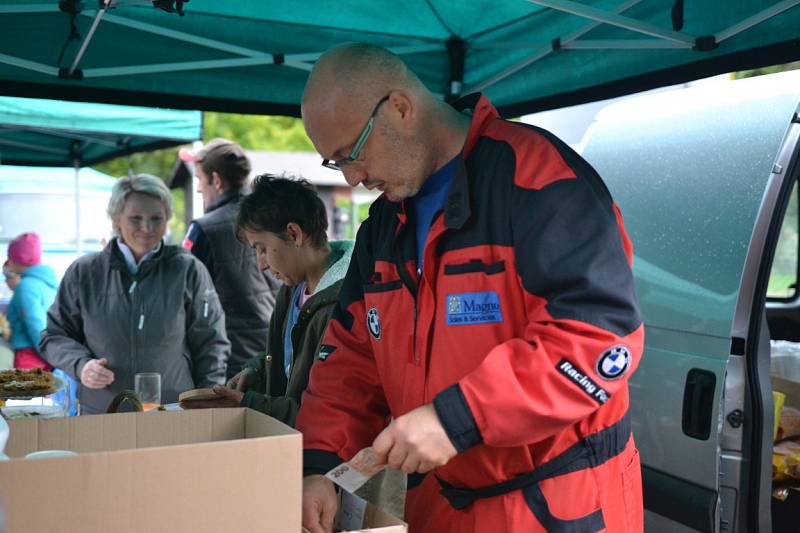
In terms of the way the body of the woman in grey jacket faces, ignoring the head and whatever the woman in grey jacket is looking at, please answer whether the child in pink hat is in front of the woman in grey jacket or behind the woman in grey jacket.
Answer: behind

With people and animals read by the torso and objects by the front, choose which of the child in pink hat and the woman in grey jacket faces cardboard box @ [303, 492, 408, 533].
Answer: the woman in grey jacket

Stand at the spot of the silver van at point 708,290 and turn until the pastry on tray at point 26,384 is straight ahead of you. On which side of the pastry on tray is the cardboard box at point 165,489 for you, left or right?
left

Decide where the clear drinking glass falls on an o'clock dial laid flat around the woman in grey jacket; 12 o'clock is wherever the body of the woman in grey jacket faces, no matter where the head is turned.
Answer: The clear drinking glass is roughly at 12 o'clock from the woman in grey jacket.

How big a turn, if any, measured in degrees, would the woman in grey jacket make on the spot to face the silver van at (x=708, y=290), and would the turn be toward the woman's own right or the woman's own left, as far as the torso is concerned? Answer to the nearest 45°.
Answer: approximately 45° to the woman's own left

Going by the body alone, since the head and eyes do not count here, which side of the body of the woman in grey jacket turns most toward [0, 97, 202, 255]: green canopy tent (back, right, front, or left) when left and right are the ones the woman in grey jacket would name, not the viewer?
back

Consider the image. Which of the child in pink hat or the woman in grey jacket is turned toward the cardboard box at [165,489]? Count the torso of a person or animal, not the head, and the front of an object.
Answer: the woman in grey jacket

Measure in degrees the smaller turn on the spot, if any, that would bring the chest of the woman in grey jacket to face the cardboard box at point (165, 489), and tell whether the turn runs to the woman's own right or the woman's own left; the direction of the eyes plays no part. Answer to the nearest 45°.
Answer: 0° — they already face it
